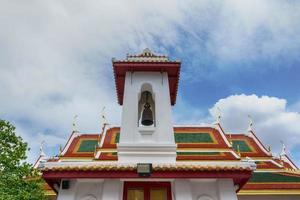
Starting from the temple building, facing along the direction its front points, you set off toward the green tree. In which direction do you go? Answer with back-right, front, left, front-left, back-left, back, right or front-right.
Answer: right

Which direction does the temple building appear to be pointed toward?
toward the camera
